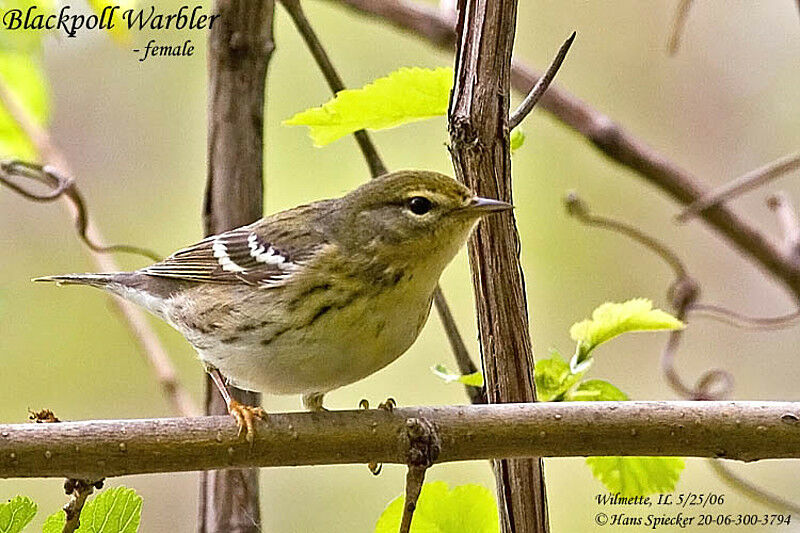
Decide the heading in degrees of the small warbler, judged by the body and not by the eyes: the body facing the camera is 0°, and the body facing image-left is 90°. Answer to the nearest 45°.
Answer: approximately 270°

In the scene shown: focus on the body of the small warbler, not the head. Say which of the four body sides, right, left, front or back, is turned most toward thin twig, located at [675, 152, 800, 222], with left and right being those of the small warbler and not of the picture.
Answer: front
